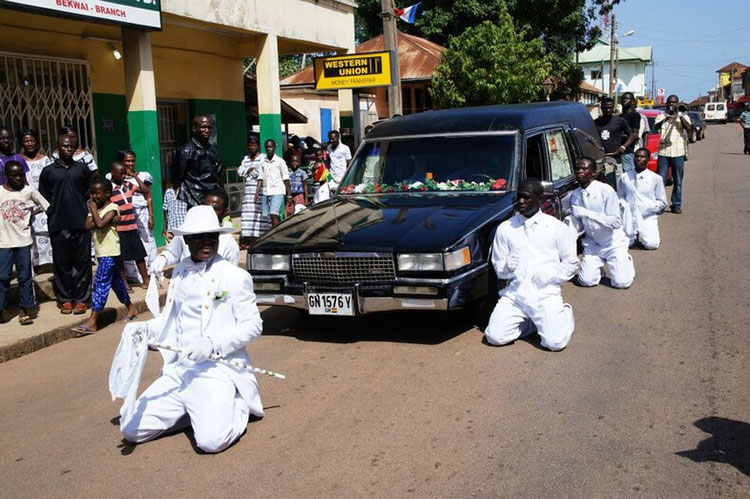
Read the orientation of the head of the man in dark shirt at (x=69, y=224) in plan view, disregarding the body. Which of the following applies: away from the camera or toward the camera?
toward the camera

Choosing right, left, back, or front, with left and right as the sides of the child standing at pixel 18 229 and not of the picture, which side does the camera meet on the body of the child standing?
front

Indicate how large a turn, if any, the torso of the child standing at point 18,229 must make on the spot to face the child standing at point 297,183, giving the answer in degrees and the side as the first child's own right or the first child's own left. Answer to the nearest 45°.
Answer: approximately 135° to the first child's own left

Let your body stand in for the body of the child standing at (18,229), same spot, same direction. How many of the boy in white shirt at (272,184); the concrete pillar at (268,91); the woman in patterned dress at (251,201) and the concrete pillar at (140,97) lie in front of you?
0

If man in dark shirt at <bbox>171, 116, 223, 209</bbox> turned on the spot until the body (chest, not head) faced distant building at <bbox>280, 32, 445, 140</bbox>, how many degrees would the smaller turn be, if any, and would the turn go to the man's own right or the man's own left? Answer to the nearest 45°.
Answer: approximately 135° to the man's own left

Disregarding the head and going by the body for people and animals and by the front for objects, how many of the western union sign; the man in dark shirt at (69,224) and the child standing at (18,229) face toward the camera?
3

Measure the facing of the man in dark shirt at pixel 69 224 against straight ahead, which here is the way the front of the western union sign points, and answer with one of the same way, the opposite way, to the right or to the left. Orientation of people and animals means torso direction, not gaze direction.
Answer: the same way

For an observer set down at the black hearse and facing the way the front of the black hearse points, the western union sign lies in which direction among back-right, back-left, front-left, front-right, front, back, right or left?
back-right

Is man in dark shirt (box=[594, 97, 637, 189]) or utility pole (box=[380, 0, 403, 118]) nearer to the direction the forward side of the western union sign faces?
the man in dark shirt

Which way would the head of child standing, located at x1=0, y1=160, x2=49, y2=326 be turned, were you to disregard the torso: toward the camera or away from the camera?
toward the camera

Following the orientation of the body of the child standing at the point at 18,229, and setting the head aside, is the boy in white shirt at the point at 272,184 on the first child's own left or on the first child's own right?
on the first child's own left

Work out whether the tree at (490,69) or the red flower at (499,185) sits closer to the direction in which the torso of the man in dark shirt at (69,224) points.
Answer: the red flower

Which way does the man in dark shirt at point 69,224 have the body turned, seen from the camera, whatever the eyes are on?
toward the camera
